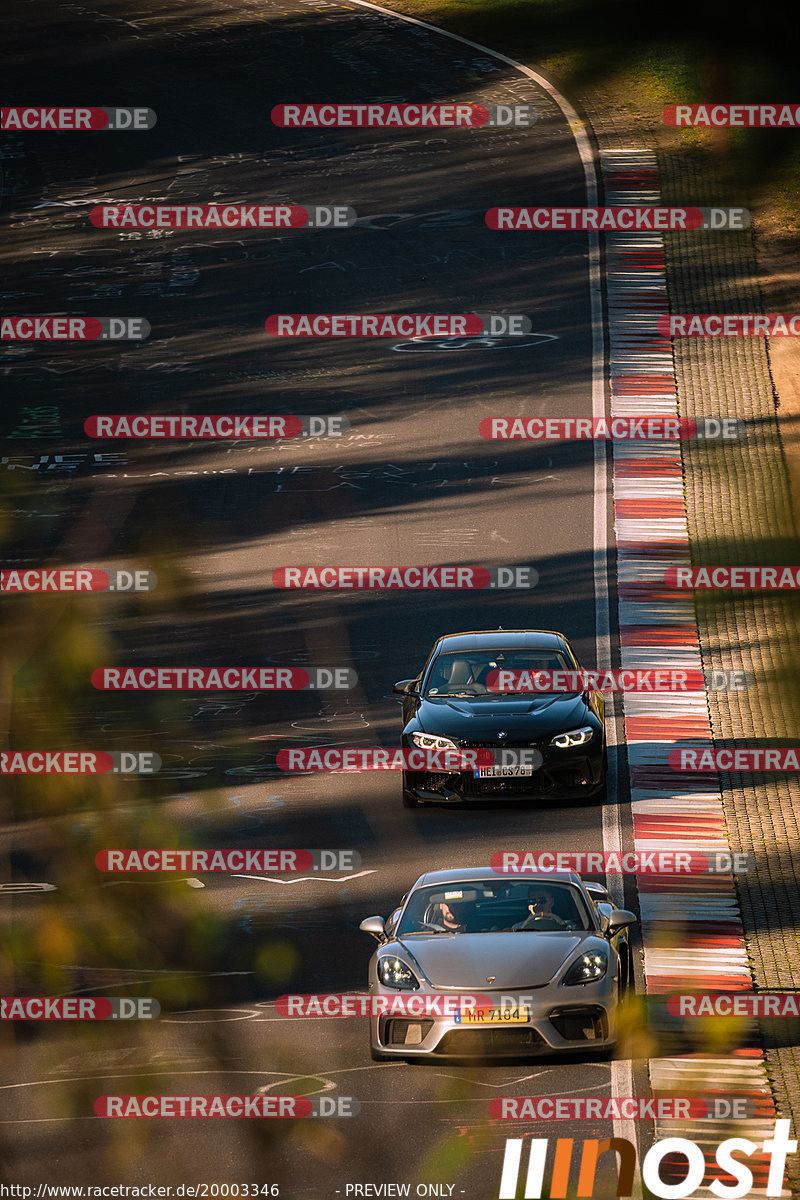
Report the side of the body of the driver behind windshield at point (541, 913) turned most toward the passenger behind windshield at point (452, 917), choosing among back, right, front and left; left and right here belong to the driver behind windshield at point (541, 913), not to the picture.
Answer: right

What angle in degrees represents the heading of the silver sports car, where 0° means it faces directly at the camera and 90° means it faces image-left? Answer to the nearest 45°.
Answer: approximately 0°

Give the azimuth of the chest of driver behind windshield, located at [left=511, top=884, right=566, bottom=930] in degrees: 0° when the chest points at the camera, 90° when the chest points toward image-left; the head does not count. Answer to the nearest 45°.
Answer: approximately 0°
